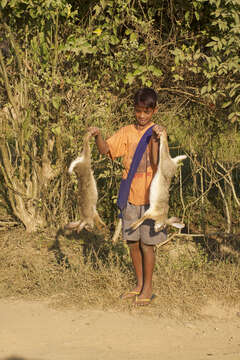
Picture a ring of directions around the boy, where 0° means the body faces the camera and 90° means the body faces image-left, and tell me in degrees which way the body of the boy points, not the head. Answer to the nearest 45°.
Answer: approximately 0°
